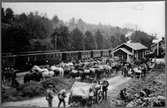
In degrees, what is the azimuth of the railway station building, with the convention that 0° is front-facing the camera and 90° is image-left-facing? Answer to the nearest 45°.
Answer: approximately 45°

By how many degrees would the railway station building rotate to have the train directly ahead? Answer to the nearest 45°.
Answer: approximately 45° to its right

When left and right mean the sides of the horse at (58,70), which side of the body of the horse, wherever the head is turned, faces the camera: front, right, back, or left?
left

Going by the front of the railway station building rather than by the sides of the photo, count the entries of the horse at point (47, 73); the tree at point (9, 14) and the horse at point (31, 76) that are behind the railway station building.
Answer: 0
